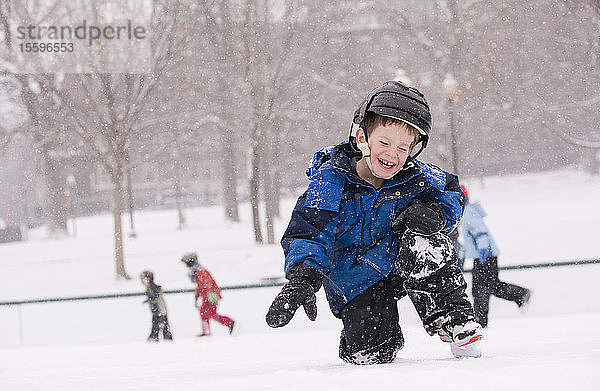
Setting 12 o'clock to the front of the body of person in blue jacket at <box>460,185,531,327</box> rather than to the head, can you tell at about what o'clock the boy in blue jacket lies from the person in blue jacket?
The boy in blue jacket is roughly at 9 o'clock from the person in blue jacket.

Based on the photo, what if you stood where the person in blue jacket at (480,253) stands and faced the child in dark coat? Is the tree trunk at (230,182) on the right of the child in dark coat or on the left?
right

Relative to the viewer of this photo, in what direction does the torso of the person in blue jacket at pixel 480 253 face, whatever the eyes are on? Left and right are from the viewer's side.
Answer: facing to the left of the viewer
